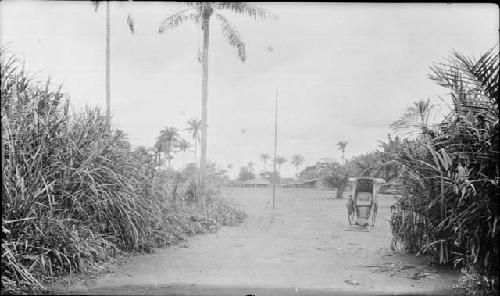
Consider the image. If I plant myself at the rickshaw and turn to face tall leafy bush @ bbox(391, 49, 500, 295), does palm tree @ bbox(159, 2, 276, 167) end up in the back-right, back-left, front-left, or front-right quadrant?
back-right

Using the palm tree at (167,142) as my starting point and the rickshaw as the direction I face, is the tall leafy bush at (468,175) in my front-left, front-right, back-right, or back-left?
front-right

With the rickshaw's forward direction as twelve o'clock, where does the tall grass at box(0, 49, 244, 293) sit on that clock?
The tall grass is roughly at 1 o'clock from the rickshaw.

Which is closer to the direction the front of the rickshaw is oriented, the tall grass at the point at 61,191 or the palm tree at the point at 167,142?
the tall grass

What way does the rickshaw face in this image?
toward the camera

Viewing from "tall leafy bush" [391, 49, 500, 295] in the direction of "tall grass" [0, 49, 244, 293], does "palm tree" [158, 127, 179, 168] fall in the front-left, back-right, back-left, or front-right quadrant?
front-right

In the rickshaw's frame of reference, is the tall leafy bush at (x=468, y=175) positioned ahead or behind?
ahead

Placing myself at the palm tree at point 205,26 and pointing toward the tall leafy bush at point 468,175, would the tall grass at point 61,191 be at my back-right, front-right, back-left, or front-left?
front-right

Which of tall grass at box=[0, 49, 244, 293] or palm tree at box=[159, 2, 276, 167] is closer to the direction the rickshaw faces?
the tall grass

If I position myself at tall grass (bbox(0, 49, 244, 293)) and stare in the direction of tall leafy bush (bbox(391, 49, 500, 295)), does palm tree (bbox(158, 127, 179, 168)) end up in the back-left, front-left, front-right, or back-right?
back-left
